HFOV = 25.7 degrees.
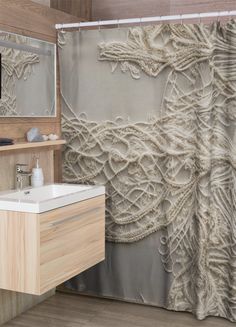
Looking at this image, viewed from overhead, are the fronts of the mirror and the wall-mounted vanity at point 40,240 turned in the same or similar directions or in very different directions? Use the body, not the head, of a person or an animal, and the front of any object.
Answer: same or similar directions

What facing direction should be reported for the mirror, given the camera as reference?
facing the viewer and to the right of the viewer

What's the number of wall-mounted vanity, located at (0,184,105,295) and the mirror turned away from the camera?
0

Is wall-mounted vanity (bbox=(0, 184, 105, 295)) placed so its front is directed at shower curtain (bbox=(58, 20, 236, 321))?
no
